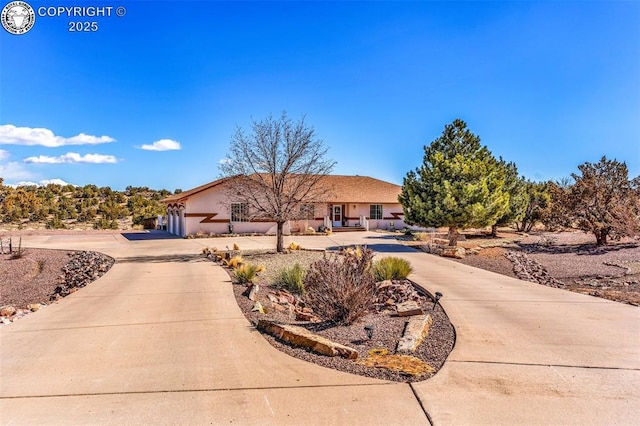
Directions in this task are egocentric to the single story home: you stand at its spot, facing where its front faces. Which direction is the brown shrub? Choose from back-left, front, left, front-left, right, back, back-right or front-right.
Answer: front

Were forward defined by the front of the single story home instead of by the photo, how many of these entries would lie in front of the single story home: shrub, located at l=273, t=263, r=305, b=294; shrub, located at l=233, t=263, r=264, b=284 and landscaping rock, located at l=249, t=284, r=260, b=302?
3

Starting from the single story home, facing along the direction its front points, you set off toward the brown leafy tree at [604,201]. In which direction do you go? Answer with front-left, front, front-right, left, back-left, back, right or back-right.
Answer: front-left

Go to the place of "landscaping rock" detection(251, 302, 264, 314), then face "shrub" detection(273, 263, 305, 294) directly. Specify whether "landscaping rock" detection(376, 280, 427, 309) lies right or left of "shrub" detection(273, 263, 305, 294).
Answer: right

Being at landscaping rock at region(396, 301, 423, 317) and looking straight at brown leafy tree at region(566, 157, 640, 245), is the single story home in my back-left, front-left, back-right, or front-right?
front-left

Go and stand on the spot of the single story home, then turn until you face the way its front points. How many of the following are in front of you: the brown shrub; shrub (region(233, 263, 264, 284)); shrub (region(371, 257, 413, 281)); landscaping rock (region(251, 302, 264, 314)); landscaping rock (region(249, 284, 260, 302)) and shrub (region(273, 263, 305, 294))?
6

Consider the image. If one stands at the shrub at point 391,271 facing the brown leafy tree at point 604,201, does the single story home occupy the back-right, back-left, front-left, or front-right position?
front-left

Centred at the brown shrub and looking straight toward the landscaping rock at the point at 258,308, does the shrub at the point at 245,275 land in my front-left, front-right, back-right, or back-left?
front-right

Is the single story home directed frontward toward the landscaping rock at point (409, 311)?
yes

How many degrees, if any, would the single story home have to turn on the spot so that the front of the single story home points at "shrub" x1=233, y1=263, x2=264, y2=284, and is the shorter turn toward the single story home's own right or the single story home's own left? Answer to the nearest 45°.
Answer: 0° — it already faces it

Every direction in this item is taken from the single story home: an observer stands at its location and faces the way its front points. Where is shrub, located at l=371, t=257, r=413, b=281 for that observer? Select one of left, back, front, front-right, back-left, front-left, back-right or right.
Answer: front

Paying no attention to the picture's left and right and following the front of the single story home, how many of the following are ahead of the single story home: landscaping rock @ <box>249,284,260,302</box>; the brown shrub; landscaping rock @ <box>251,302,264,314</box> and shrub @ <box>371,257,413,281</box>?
4

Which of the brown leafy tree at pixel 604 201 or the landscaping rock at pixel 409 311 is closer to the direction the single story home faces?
the landscaping rock

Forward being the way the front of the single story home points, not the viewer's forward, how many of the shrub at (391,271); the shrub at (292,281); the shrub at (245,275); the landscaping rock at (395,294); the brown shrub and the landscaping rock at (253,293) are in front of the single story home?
6

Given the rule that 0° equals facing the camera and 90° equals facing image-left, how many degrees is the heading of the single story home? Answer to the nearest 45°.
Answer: approximately 0°

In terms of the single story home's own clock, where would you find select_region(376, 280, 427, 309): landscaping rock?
The landscaping rock is roughly at 12 o'clock from the single story home.
